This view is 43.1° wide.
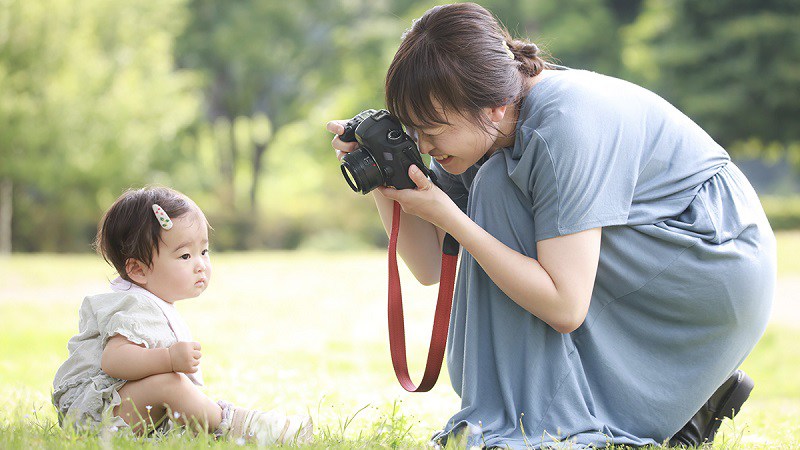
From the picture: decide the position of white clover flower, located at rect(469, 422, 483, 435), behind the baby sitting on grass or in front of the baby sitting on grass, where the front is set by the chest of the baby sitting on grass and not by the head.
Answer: in front

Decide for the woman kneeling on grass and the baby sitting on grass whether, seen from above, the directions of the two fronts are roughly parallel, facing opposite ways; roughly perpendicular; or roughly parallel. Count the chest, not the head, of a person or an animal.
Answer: roughly parallel, facing opposite ways

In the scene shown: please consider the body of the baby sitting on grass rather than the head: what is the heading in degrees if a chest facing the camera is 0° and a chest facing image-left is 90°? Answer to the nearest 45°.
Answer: approximately 270°

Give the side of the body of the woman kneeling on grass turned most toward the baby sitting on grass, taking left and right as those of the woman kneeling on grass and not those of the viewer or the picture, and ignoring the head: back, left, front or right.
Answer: front

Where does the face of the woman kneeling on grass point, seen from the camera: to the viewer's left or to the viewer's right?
to the viewer's left

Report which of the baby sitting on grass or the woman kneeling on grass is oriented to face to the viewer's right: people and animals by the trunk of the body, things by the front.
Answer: the baby sitting on grass

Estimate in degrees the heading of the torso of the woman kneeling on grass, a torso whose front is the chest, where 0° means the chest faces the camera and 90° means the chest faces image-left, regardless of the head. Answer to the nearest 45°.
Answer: approximately 90°
